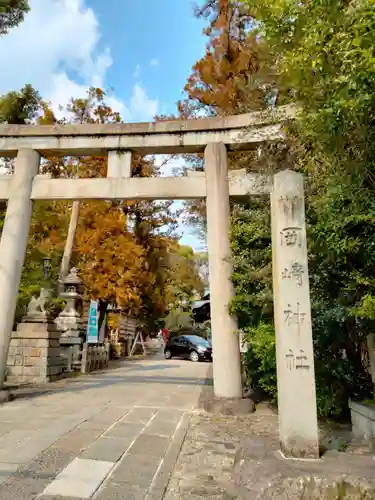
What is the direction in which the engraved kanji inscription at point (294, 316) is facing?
toward the camera

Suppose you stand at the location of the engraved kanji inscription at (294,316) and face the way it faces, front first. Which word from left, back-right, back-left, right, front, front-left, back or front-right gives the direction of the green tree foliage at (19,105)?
back-right

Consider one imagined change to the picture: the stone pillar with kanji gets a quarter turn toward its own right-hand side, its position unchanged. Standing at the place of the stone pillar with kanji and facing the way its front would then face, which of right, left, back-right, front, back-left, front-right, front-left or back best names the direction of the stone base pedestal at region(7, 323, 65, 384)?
front-right

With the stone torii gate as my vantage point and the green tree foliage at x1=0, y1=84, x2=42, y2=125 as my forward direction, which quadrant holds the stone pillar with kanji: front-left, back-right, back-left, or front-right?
back-left

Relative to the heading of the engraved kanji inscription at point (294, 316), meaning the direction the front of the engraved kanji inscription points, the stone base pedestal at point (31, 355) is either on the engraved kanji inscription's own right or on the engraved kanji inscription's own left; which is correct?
on the engraved kanji inscription's own right

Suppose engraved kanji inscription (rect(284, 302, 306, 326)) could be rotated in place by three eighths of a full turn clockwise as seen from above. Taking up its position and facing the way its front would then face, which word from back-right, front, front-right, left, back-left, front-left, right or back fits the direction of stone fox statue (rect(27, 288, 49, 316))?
front

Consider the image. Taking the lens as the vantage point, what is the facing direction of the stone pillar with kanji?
facing the viewer

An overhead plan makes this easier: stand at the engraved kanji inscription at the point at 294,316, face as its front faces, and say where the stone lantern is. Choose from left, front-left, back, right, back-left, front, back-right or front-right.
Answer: back-right

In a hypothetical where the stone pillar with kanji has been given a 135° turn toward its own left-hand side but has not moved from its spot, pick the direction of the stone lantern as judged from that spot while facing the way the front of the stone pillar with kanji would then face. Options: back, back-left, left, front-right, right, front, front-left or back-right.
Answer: left

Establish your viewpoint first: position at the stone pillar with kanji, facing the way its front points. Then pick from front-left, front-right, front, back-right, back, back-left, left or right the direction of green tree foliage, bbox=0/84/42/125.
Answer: back-right

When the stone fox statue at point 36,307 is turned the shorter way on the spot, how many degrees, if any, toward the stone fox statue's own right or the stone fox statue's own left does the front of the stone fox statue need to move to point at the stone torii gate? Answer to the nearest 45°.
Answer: approximately 90° to the stone fox statue's own right

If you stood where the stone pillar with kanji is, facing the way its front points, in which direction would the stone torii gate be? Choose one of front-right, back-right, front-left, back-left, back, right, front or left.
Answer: back-right

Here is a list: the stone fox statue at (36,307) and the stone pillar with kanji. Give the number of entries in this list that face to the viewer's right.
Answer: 1

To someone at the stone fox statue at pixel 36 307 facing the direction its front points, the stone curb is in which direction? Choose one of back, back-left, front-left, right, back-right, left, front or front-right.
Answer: right
